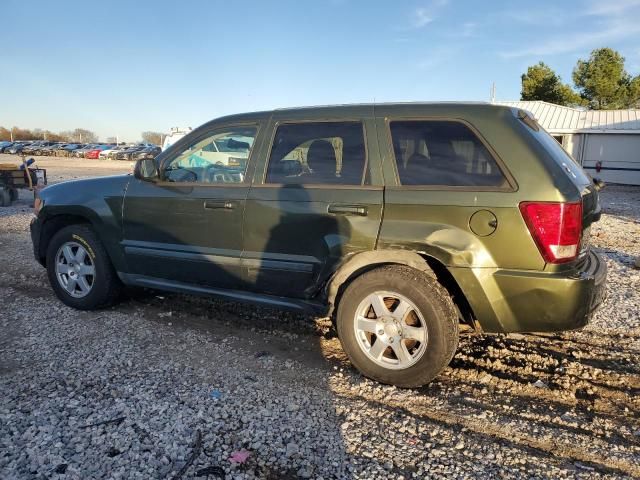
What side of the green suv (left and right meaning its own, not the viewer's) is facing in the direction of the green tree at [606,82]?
right

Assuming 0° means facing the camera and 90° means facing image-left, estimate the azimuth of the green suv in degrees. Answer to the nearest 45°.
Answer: approximately 135°

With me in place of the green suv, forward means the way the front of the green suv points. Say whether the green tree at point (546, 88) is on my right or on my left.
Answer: on my right

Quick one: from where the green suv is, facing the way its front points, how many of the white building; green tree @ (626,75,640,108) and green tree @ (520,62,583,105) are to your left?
0

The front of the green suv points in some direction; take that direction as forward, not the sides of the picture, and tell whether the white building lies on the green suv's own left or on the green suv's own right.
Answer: on the green suv's own right

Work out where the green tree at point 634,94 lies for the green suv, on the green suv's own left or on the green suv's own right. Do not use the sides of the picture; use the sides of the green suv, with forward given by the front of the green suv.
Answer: on the green suv's own right
